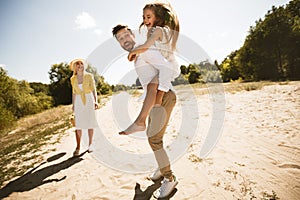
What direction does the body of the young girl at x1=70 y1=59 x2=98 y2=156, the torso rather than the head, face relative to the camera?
toward the camera

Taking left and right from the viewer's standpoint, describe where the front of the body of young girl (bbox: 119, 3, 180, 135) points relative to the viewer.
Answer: facing to the left of the viewer

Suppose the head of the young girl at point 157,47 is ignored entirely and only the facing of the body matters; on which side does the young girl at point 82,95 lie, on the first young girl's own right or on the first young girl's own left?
on the first young girl's own right

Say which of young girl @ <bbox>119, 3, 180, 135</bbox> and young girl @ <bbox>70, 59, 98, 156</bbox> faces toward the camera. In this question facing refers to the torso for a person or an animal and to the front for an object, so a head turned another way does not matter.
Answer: young girl @ <bbox>70, 59, 98, 156</bbox>

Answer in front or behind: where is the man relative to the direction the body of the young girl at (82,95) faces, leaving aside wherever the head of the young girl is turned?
in front

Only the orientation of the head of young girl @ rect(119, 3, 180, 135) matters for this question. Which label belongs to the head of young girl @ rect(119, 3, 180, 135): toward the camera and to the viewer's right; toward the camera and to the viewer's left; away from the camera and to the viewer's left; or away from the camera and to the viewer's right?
toward the camera and to the viewer's left

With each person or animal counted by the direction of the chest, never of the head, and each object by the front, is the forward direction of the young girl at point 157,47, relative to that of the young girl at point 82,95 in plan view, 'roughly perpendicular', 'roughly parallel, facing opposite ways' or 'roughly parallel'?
roughly perpendicular

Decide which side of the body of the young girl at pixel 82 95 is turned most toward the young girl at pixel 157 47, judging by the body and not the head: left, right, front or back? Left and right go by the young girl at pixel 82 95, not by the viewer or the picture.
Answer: front
